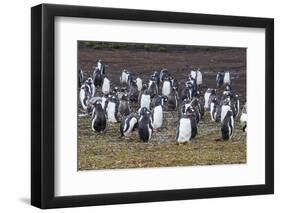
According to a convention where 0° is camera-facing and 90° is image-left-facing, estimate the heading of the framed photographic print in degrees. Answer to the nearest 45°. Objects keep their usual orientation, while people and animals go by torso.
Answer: approximately 315°
